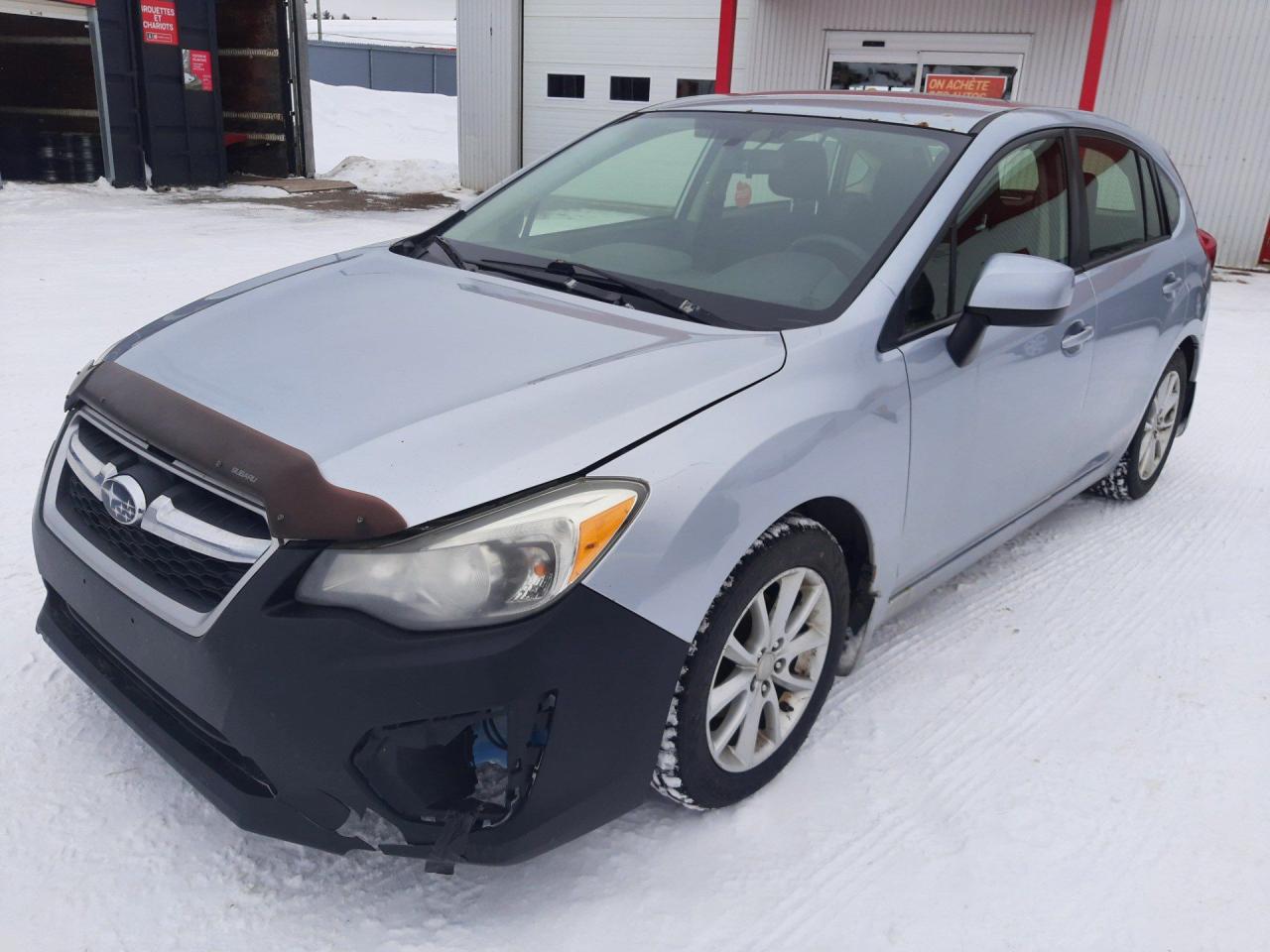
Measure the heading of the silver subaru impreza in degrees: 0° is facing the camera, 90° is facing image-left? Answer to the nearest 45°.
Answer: approximately 45°
